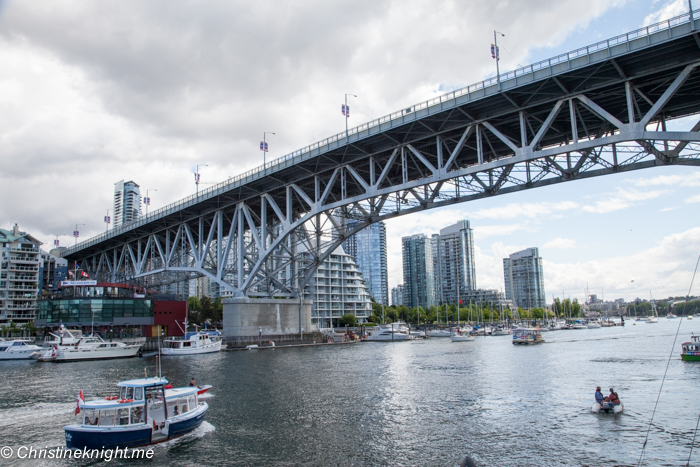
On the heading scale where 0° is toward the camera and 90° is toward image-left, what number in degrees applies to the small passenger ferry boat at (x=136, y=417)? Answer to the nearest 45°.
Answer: approximately 225°

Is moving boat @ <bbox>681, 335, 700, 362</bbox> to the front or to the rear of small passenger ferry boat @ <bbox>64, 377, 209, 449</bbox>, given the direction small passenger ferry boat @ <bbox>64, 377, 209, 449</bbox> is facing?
to the front
